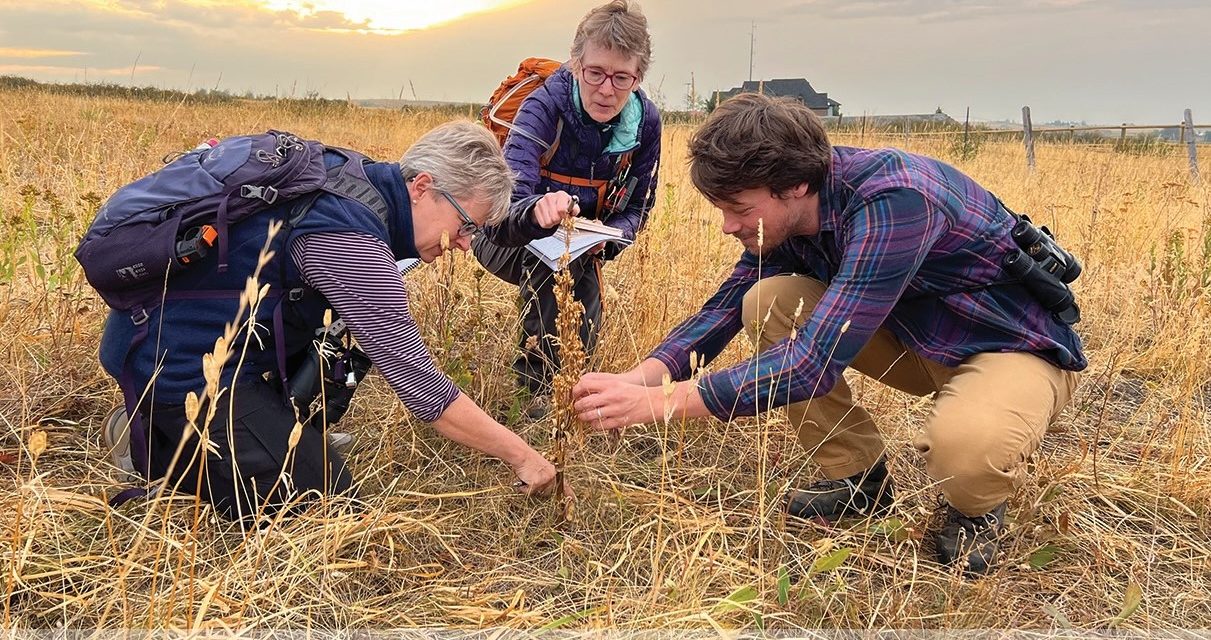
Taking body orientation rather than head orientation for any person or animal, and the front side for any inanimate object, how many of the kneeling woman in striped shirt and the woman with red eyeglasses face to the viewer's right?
1

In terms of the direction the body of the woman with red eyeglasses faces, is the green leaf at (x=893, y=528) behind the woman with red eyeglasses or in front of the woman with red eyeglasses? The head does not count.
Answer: in front

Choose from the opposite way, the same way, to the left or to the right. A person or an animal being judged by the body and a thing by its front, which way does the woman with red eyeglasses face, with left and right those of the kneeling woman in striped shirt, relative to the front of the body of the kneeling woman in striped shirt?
to the right

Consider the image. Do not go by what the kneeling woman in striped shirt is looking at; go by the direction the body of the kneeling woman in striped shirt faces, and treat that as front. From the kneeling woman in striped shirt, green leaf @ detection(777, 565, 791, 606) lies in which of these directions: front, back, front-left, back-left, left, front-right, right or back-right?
front-right

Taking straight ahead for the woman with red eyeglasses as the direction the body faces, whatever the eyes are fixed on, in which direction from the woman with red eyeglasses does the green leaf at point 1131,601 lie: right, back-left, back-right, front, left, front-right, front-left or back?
front-left

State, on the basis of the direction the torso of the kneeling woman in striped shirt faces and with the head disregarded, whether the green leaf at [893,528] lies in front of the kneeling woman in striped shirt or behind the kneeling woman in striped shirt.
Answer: in front

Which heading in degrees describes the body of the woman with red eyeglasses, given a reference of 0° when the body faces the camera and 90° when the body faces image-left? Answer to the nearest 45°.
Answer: approximately 0°

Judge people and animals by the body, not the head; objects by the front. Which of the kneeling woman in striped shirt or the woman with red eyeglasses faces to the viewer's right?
the kneeling woman in striped shirt

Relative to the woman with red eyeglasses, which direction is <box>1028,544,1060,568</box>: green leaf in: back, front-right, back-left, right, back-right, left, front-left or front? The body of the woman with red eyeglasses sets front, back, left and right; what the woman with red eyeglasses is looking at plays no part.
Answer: front-left

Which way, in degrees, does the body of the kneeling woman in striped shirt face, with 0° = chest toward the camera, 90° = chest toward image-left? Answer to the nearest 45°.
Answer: approximately 270°

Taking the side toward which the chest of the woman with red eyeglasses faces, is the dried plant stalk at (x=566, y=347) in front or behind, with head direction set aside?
in front

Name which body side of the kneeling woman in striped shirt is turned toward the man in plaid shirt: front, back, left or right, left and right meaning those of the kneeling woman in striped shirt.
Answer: front
